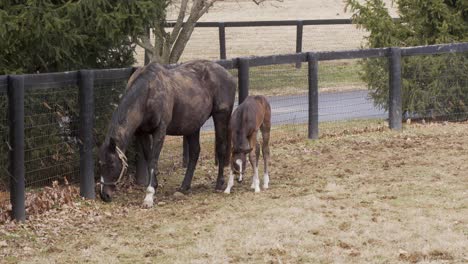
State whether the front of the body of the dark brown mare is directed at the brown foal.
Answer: no

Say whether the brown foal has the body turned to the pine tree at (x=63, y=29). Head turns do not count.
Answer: no

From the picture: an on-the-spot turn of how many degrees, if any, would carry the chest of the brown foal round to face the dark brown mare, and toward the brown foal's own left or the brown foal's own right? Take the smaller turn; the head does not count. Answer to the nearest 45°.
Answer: approximately 45° to the brown foal's own right

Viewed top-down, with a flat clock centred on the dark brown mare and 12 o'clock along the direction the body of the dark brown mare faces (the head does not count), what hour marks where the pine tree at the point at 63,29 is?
The pine tree is roughly at 2 o'clock from the dark brown mare.

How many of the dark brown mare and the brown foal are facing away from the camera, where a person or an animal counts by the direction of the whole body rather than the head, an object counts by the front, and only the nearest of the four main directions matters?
0

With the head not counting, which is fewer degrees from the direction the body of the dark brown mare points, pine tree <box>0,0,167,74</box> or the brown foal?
the pine tree

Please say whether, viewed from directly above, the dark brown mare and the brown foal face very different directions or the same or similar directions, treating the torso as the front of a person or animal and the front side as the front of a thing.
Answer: same or similar directions

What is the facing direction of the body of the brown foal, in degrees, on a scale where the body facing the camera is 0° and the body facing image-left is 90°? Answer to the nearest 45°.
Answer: approximately 45°

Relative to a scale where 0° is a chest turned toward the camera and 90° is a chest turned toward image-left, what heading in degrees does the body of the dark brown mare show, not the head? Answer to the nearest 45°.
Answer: approximately 45°
